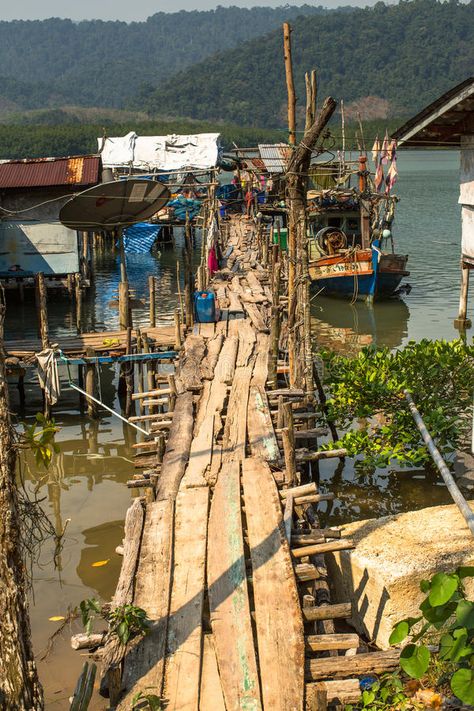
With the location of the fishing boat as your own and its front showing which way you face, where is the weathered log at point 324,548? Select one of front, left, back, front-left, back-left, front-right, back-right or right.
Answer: front-right

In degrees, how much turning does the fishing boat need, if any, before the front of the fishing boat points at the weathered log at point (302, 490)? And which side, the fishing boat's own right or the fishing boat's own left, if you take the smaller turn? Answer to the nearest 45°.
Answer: approximately 45° to the fishing boat's own right

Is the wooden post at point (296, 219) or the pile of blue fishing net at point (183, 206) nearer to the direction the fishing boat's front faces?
the wooden post

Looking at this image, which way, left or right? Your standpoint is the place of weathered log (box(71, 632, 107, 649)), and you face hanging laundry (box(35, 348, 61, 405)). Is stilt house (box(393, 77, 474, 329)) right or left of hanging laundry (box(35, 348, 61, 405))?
right

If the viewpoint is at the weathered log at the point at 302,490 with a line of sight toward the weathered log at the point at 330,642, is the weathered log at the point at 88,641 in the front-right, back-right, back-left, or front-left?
front-right

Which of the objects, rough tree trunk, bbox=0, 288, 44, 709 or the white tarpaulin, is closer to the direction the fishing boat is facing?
the rough tree trunk

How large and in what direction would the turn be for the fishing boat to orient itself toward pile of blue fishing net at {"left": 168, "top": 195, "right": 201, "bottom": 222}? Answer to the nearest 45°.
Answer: approximately 180°

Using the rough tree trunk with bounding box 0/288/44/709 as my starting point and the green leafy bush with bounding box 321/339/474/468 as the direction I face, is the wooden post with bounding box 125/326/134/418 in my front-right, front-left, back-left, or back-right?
front-left

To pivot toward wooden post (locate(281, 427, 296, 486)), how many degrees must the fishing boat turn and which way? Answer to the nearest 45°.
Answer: approximately 45° to its right

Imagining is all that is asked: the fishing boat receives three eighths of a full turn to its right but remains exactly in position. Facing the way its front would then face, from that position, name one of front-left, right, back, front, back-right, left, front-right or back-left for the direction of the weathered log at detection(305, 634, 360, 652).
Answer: left

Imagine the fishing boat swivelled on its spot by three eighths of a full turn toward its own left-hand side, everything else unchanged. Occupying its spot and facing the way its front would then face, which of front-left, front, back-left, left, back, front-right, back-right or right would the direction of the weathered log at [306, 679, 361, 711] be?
back

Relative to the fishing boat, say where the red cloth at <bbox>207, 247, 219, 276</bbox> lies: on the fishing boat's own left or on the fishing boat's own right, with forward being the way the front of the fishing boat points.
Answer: on the fishing boat's own right

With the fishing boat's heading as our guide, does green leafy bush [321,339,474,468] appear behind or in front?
in front

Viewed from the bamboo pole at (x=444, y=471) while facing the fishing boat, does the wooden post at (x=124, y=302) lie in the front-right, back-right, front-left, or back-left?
front-left
